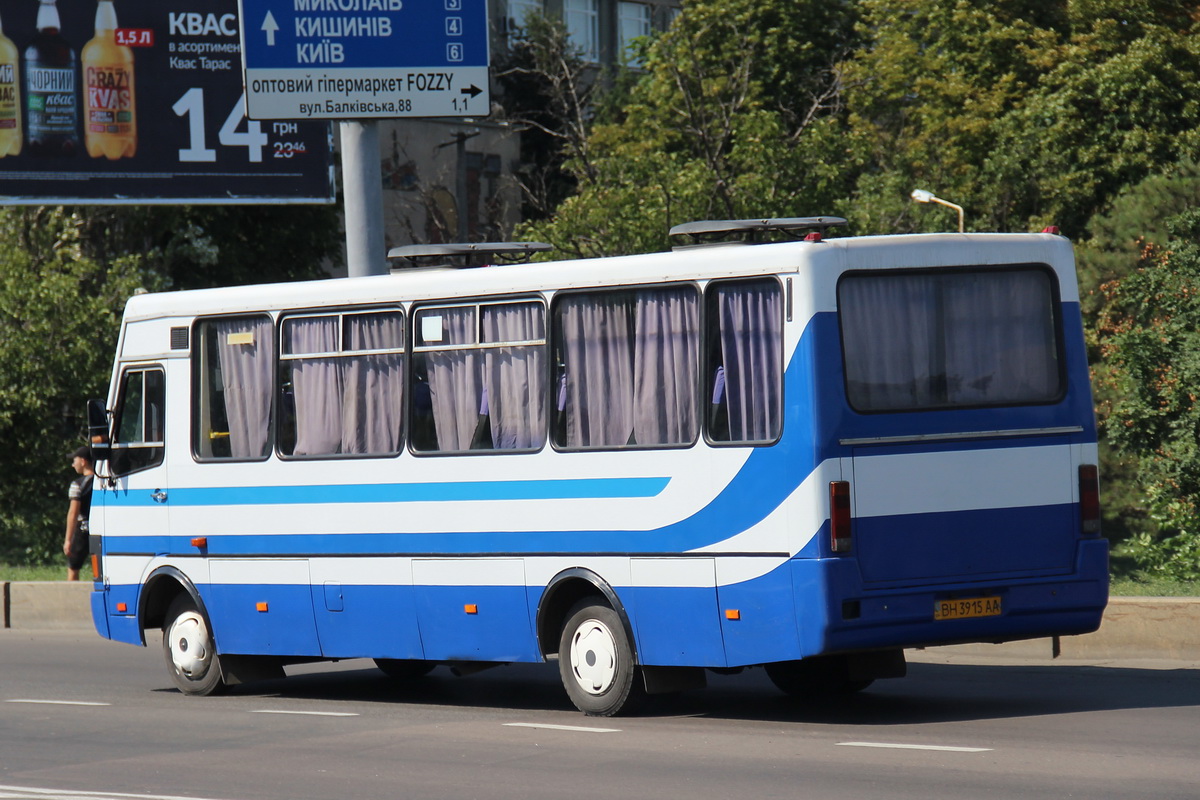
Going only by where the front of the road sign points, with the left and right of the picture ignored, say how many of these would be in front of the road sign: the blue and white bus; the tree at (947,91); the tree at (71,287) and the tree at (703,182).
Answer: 1

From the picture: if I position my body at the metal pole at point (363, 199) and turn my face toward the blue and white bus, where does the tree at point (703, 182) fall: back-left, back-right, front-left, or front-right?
back-left

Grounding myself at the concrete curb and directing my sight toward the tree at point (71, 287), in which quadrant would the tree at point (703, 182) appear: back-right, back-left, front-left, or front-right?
front-right

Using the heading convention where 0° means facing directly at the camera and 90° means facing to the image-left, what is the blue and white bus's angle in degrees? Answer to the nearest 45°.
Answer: approximately 135°

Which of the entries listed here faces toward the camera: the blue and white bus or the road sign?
the road sign

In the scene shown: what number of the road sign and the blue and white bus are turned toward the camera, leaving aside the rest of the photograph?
1

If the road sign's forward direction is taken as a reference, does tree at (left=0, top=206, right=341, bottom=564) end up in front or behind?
behind

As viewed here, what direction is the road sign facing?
toward the camera

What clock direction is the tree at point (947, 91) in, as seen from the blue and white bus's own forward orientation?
The tree is roughly at 2 o'clock from the blue and white bus.

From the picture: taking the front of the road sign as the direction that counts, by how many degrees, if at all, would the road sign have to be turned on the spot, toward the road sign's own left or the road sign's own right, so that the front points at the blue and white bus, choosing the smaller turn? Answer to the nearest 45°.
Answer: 0° — it already faces it

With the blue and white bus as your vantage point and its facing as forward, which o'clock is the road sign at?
The road sign is roughly at 1 o'clock from the blue and white bus.

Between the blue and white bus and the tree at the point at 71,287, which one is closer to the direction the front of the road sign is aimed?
the blue and white bus
